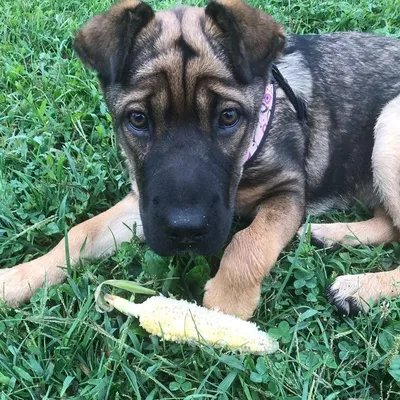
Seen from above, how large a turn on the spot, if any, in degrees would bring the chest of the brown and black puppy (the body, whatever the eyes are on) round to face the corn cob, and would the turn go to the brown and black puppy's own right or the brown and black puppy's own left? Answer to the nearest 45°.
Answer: approximately 45° to the brown and black puppy's own left
